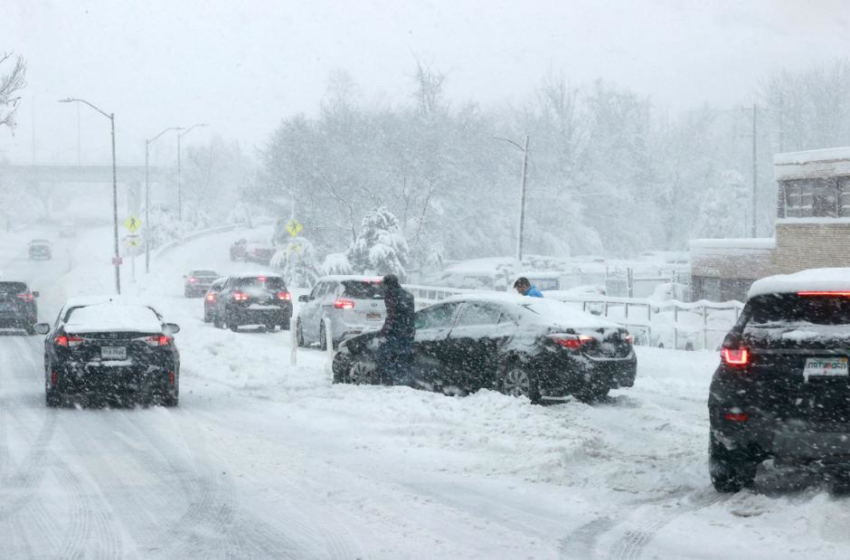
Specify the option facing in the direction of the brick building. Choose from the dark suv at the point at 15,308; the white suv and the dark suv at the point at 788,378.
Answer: the dark suv at the point at 788,378

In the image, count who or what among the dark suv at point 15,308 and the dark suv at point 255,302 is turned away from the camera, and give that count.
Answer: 2

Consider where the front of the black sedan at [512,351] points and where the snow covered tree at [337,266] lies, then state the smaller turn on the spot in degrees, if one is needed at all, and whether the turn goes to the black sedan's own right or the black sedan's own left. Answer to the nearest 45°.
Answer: approximately 45° to the black sedan's own right

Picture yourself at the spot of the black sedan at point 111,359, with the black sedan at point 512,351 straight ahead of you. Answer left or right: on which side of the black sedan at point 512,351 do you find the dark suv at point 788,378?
right

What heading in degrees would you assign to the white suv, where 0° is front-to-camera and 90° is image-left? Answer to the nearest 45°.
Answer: approximately 135°

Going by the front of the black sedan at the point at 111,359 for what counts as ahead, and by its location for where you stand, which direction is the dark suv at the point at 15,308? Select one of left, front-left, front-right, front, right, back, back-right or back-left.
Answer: front

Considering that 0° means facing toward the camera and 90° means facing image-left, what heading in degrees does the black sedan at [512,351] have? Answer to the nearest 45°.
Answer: approximately 135°

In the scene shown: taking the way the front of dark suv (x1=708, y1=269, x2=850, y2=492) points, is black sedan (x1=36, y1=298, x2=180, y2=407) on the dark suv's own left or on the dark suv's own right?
on the dark suv's own left

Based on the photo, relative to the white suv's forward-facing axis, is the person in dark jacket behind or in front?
behind

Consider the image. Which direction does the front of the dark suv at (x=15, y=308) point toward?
away from the camera

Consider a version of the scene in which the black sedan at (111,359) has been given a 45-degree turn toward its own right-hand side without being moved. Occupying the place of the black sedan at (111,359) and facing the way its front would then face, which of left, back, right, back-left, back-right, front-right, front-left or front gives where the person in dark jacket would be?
front-right

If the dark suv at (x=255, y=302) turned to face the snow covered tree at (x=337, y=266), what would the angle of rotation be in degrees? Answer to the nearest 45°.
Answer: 0° — it already faces it

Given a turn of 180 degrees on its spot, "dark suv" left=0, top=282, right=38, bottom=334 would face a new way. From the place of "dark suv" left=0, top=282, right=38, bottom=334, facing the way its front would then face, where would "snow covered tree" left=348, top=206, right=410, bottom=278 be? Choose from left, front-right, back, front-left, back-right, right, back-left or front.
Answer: back-left

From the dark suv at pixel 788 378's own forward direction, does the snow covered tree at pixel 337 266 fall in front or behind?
in front

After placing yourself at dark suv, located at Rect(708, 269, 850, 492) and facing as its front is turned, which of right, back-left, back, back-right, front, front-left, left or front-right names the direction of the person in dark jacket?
front-left

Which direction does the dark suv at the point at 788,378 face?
away from the camera

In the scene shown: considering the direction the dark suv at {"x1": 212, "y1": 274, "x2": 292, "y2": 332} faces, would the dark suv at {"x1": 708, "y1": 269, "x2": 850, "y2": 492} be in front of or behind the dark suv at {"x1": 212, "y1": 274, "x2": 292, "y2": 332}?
behind

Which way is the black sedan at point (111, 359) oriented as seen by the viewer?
away from the camera

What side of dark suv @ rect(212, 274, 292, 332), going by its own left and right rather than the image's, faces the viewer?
back

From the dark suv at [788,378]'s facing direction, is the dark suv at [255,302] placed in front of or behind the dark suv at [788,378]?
in front
